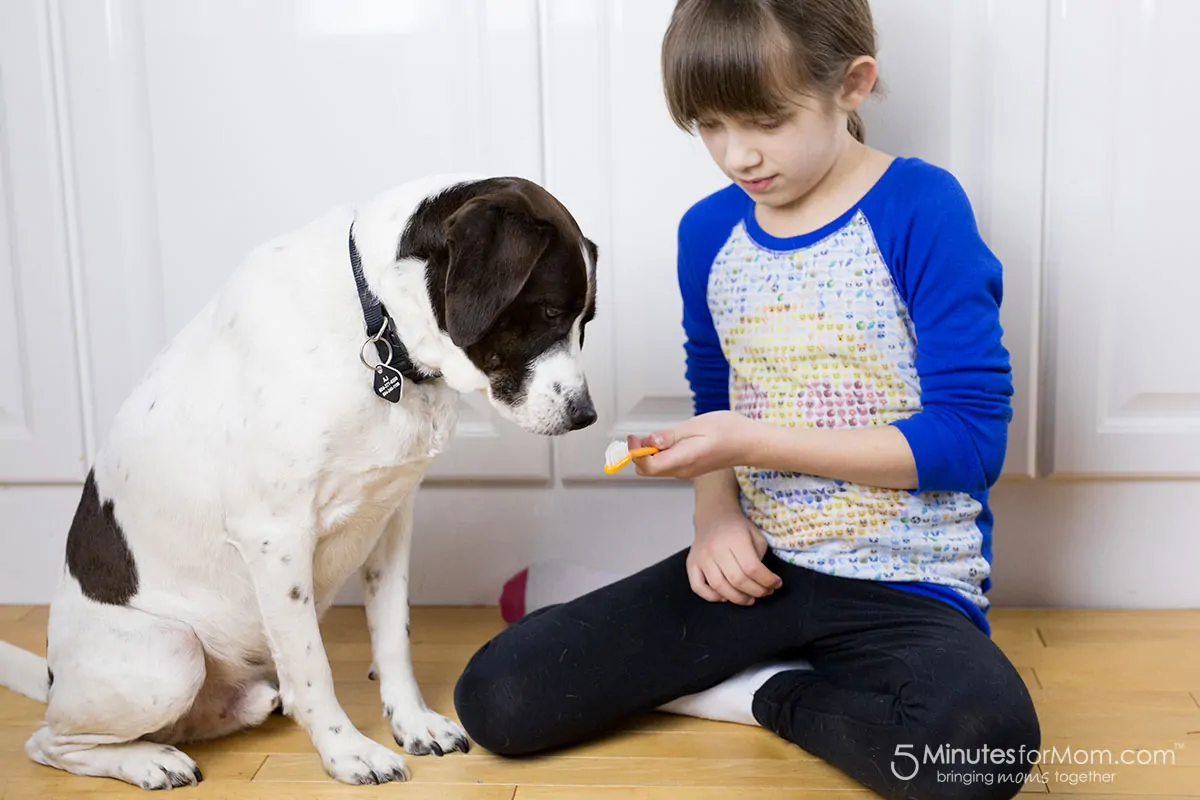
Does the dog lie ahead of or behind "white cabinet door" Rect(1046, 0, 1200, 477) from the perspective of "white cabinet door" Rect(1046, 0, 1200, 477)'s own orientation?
ahead

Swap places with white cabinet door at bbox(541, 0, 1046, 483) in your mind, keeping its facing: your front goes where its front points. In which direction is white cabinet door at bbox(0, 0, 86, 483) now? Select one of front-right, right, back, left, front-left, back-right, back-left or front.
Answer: right

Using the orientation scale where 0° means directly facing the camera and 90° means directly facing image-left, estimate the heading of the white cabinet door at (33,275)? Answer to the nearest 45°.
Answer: approximately 0°

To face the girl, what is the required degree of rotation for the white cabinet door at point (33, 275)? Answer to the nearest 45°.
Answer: approximately 45° to its left
